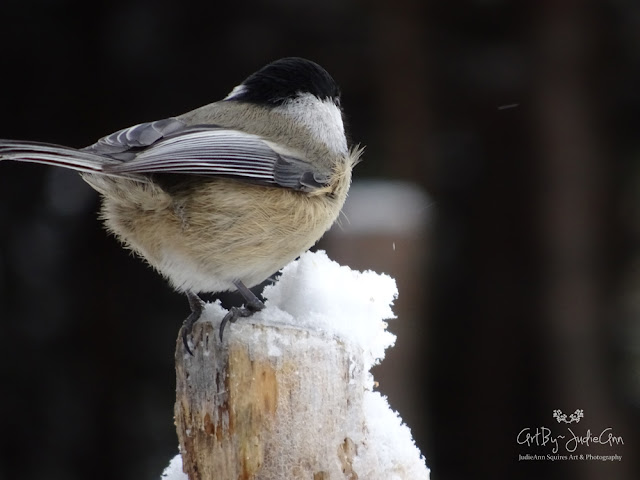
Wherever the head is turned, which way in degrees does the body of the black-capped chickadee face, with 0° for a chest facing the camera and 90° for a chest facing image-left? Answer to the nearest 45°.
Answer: approximately 270°

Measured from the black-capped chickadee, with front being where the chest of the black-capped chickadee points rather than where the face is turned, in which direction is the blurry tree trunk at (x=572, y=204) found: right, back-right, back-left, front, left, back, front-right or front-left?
front-left
